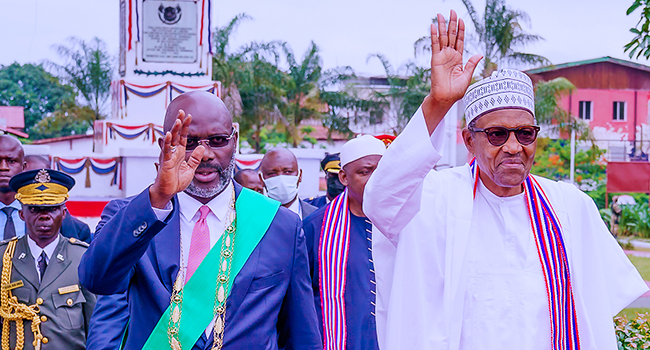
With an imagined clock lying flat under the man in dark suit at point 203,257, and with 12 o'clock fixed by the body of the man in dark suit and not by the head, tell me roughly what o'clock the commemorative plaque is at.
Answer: The commemorative plaque is roughly at 6 o'clock from the man in dark suit.

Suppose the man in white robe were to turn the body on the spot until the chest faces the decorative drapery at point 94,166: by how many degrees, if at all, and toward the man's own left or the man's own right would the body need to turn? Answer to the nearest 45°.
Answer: approximately 135° to the man's own right

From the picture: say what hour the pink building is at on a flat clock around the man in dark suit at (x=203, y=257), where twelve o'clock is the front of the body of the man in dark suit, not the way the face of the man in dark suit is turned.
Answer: The pink building is roughly at 7 o'clock from the man in dark suit.

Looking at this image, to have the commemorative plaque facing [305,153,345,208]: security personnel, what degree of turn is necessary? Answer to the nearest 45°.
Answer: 0° — it already faces it

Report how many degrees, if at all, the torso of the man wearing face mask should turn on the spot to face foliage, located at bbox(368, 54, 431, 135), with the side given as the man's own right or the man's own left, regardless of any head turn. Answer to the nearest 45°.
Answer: approximately 180°

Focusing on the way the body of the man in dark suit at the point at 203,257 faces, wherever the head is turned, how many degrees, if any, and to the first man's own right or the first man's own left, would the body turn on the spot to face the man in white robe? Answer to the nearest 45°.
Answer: approximately 90° to the first man's own left

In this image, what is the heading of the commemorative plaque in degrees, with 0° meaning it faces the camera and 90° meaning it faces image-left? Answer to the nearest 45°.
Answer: approximately 0°
